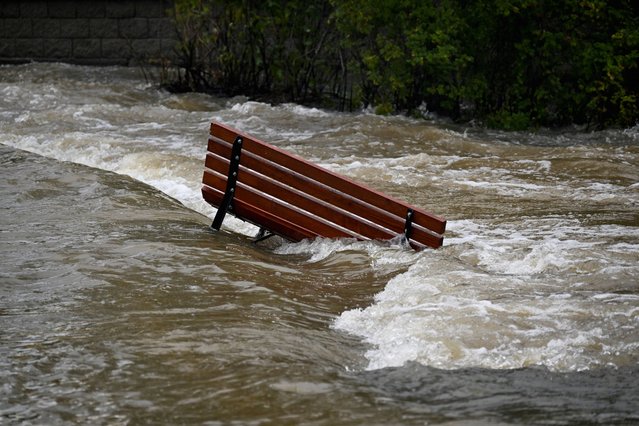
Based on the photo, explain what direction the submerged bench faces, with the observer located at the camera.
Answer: facing away from the viewer and to the left of the viewer
